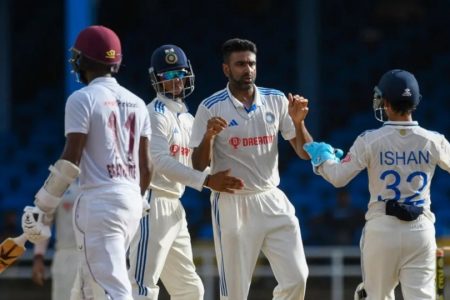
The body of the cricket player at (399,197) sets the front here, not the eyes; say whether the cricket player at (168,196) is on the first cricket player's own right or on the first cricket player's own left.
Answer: on the first cricket player's own left

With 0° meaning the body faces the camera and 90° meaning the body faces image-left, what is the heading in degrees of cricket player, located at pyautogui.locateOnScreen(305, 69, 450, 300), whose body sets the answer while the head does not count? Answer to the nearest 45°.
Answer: approximately 180°

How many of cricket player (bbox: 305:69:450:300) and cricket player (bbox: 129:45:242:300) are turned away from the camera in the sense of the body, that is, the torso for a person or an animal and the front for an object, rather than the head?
1

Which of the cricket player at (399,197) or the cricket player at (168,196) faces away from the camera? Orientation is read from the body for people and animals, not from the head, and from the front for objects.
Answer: the cricket player at (399,197)

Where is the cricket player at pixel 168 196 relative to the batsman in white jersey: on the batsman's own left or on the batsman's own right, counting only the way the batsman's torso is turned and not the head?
on the batsman's own right

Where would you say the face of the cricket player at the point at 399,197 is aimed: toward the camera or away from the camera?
away from the camera

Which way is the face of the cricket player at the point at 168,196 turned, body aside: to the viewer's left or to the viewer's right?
to the viewer's right

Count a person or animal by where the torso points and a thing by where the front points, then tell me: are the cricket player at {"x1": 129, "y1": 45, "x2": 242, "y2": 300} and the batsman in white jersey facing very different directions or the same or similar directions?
very different directions

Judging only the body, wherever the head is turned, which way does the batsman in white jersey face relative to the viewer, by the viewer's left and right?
facing away from the viewer and to the left of the viewer
